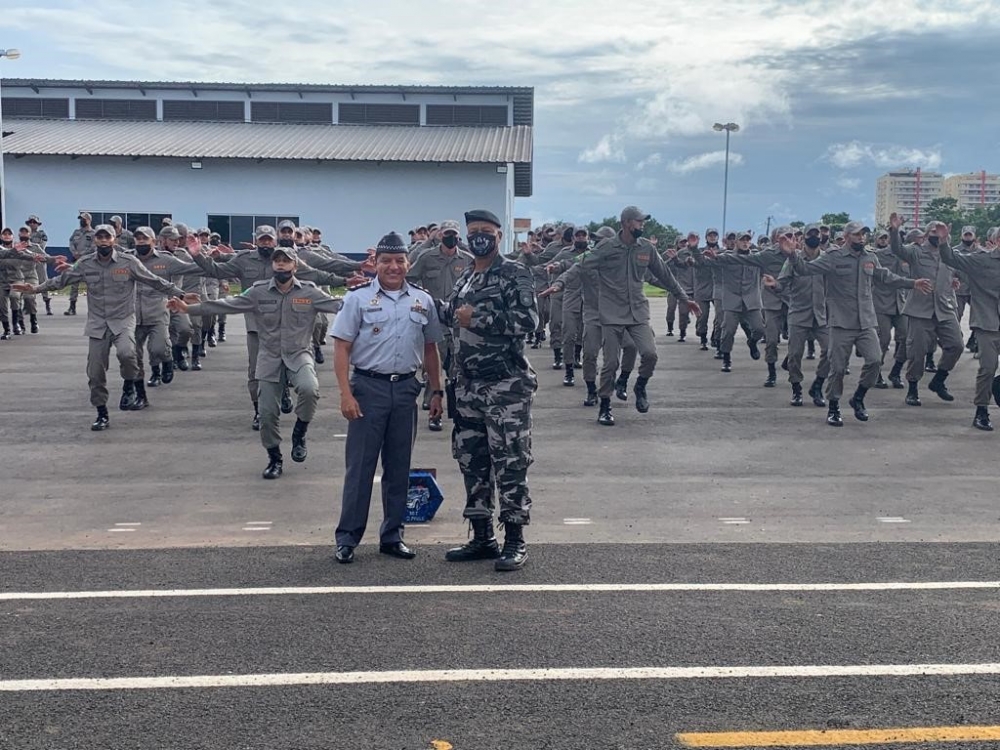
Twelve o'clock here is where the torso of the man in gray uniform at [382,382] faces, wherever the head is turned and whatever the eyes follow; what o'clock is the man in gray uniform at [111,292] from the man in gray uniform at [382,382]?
the man in gray uniform at [111,292] is roughly at 5 o'clock from the man in gray uniform at [382,382].

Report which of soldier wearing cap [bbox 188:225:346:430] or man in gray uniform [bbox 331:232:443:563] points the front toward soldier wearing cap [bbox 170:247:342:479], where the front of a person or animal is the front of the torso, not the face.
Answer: soldier wearing cap [bbox 188:225:346:430]

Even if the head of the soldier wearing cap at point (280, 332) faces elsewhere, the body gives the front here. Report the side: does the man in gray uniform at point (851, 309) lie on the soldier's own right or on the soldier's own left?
on the soldier's own left

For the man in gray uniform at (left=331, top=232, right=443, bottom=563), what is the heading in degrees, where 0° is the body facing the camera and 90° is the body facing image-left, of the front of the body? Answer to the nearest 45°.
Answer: approximately 0°

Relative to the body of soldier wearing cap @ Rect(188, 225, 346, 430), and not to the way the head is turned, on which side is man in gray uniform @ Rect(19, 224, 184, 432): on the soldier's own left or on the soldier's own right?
on the soldier's own right

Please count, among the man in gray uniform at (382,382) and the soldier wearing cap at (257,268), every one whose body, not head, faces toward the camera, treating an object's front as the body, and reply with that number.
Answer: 2

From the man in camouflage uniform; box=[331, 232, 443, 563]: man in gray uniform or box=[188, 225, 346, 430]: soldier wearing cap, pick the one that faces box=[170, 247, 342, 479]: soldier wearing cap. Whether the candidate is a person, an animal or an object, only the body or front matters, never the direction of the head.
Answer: box=[188, 225, 346, 430]: soldier wearing cap
